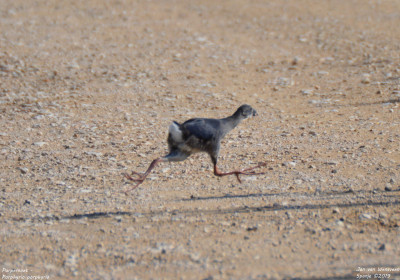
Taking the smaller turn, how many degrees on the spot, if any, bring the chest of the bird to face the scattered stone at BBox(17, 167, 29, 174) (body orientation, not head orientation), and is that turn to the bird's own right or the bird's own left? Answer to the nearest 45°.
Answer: approximately 180°

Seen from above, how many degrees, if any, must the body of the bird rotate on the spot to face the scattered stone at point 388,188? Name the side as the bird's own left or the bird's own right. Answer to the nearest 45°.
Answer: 0° — it already faces it

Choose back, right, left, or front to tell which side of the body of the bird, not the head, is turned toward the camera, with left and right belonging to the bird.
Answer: right
